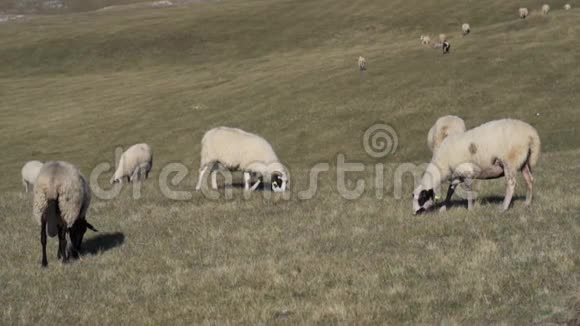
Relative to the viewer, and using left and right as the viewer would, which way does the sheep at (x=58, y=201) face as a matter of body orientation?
facing away from the viewer and to the right of the viewer

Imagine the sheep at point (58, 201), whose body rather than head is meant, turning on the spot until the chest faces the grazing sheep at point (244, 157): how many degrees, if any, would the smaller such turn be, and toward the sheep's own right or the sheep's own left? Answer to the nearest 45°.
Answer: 0° — it already faces it

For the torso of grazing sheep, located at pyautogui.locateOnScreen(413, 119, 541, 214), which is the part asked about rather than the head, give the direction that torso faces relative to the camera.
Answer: to the viewer's left

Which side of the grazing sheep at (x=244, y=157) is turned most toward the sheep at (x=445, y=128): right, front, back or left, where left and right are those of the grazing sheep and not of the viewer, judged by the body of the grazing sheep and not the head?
front

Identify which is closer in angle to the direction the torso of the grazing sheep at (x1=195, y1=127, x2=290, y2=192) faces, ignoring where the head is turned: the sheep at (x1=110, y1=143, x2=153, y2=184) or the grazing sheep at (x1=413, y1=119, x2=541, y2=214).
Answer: the grazing sheep

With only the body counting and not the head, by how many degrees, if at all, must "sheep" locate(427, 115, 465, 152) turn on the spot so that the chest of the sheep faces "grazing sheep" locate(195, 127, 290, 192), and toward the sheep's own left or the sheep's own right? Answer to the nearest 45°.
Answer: approximately 45° to the sheep's own left

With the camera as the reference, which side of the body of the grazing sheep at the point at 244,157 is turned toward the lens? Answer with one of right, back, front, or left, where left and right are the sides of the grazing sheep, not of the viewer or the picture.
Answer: right

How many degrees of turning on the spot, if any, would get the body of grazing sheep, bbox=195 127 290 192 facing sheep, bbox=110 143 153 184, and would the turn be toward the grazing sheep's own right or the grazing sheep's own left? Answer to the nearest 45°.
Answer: approximately 135° to the grazing sheep's own left

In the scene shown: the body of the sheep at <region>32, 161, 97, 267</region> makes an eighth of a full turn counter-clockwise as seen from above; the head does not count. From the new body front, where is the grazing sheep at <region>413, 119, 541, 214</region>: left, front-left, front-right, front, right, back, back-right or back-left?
right

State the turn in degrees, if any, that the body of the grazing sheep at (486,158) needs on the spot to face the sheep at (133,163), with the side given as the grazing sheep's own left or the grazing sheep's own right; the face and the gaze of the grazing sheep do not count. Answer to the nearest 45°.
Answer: approximately 45° to the grazing sheep's own right

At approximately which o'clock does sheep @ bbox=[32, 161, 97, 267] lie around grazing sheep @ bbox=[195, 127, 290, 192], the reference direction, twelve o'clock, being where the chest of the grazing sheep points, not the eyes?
The sheep is roughly at 4 o'clock from the grazing sheep.
